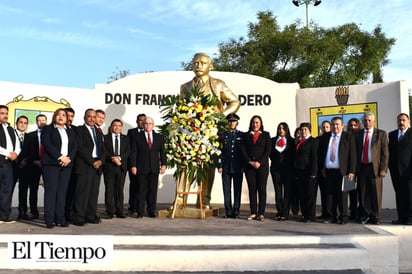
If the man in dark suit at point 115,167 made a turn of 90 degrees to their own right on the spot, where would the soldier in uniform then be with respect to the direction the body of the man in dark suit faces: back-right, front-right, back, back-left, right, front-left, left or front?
back

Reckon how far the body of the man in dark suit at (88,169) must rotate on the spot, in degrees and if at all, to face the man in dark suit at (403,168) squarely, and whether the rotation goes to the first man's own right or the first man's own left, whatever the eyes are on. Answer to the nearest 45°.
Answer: approximately 45° to the first man's own left

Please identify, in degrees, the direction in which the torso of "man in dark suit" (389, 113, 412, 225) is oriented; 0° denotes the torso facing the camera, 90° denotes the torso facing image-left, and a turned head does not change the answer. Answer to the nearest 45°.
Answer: approximately 45°

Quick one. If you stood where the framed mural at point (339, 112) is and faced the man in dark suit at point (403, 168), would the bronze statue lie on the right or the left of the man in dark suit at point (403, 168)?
right

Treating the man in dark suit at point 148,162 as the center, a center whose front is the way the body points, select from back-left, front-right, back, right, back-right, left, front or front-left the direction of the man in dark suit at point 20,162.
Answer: right

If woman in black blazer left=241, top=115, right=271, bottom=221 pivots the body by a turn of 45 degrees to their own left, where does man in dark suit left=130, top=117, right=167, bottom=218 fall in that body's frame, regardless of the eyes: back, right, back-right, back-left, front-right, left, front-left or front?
back-right

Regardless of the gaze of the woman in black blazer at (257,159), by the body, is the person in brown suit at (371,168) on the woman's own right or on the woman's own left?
on the woman's own left

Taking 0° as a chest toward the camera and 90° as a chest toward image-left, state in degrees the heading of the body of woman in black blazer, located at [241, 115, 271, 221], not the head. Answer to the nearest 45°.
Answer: approximately 0°

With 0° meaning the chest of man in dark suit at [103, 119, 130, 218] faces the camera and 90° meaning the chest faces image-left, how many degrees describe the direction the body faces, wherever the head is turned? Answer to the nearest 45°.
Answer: approximately 0°

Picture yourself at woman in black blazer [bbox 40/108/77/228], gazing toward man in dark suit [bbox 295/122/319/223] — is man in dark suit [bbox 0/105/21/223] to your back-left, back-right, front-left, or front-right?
back-left
